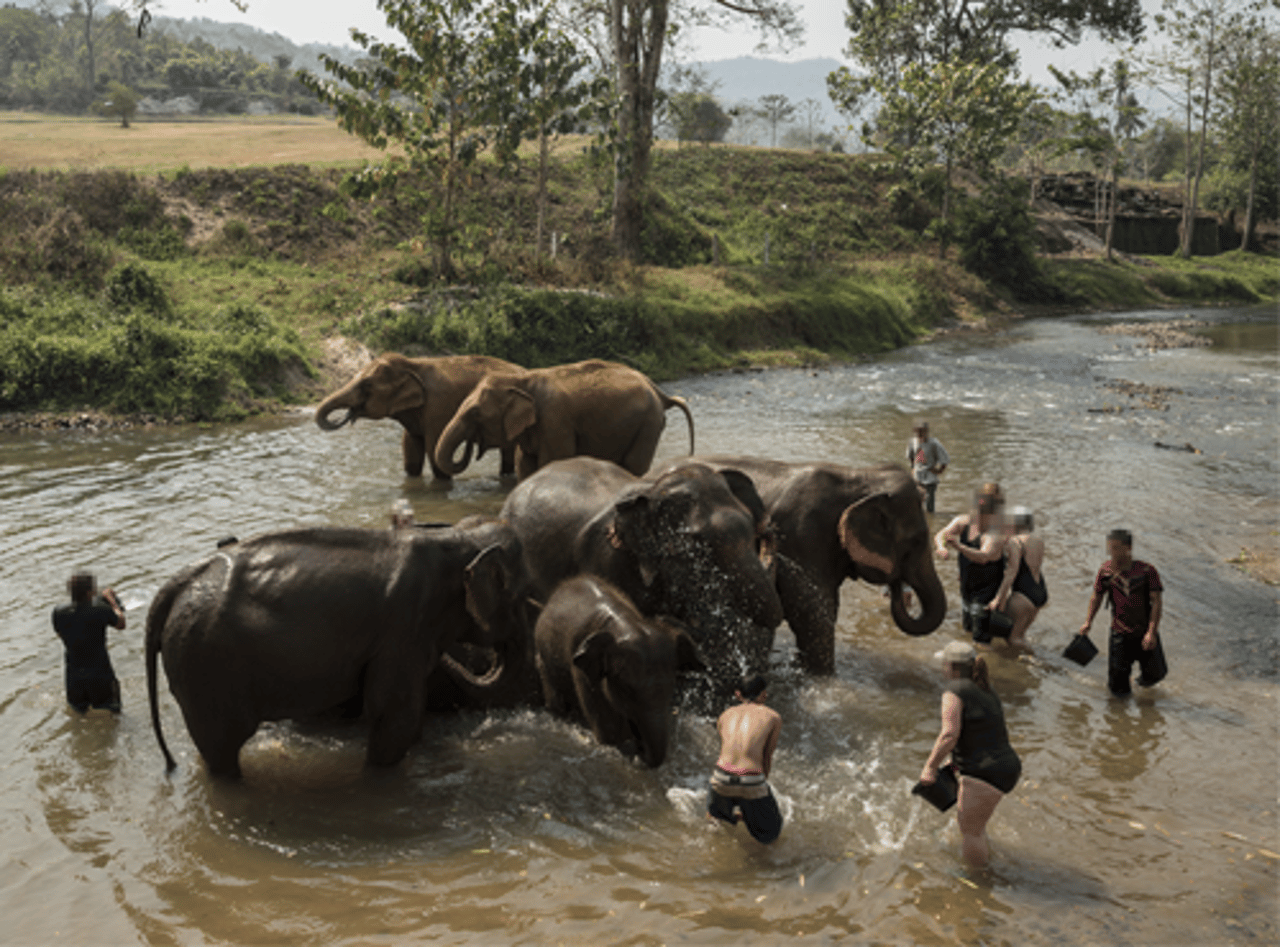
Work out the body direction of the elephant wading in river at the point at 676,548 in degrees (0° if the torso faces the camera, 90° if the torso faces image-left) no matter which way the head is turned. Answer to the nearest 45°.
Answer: approximately 315°

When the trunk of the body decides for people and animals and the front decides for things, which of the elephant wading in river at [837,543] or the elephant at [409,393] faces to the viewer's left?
the elephant

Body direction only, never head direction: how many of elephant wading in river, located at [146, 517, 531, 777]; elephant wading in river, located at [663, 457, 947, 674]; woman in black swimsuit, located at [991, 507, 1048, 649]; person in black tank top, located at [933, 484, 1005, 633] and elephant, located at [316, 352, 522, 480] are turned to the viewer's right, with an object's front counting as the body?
2

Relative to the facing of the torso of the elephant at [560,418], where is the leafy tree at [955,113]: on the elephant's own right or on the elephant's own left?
on the elephant's own right

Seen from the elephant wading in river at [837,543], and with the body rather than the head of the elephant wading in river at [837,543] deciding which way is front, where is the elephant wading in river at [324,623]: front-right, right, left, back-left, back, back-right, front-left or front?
back-right

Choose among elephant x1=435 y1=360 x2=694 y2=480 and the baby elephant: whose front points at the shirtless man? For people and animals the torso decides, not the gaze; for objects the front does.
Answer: the baby elephant

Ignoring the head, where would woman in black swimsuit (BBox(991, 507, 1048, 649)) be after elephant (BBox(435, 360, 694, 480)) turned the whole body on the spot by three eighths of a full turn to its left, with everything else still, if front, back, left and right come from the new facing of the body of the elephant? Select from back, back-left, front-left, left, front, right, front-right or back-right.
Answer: front

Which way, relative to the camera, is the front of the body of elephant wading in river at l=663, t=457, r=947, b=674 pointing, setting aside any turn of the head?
to the viewer's right

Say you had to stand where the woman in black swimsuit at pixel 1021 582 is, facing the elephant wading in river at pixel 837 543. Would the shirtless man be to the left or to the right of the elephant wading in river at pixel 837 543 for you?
left

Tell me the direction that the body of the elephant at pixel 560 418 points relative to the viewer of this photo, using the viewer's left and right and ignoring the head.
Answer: facing to the left of the viewer

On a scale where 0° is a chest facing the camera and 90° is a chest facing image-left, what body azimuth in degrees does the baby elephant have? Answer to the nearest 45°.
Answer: approximately 315°

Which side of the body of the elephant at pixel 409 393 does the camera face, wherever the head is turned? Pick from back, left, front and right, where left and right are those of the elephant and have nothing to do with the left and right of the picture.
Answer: left

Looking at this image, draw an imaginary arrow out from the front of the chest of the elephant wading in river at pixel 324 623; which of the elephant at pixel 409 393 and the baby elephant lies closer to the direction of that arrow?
the baby elephant

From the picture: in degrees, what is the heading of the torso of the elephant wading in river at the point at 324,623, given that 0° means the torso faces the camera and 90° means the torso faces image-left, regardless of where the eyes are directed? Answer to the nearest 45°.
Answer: approximately 270°

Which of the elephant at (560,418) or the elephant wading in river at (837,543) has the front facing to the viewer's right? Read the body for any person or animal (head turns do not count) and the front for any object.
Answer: the elephant wading in river
